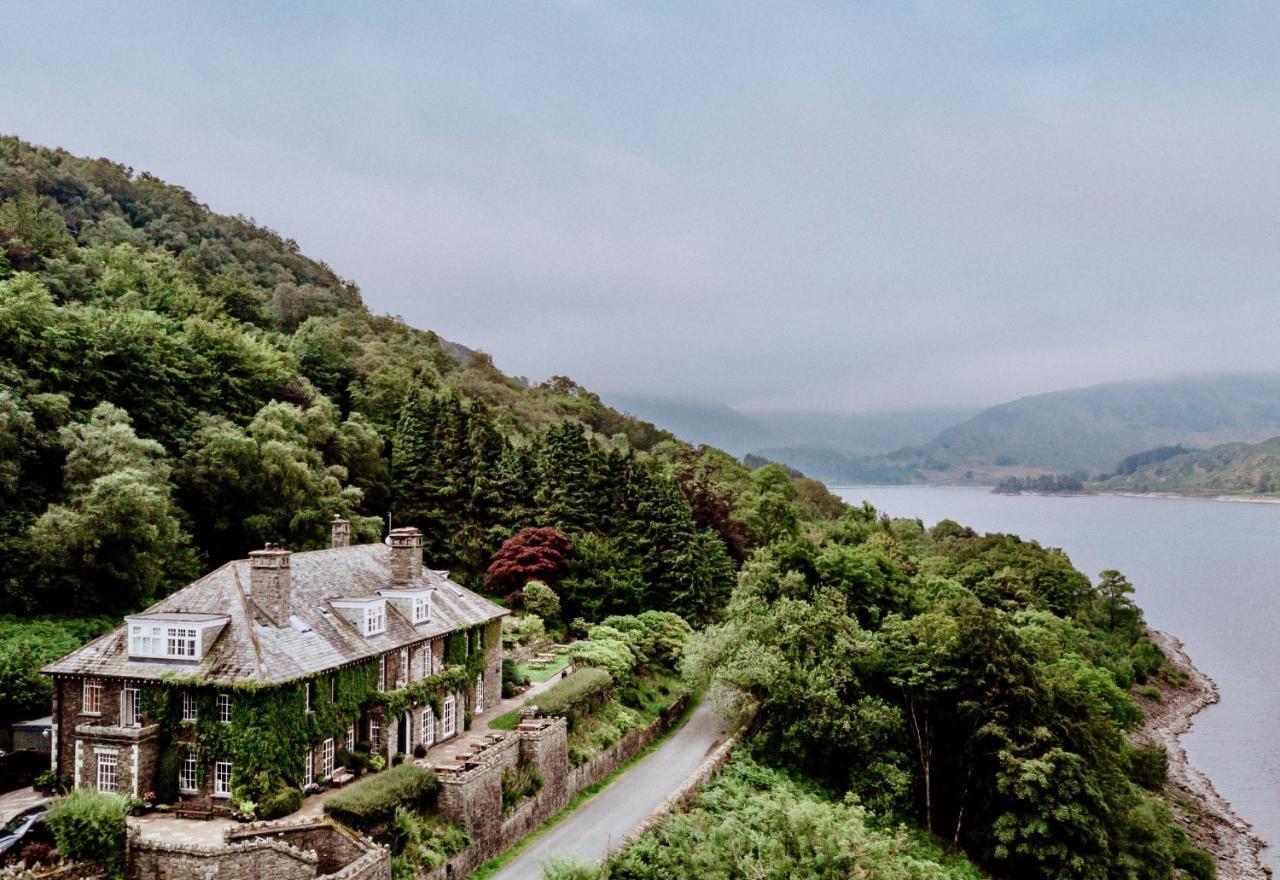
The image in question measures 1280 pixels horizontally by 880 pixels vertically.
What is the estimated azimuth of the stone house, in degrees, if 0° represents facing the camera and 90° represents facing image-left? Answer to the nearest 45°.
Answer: approximately 315°

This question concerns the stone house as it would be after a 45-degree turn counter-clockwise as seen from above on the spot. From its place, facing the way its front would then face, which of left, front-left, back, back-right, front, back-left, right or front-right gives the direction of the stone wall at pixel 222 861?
right

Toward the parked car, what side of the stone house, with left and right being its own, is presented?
right

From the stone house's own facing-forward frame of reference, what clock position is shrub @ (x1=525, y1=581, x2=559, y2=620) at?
The shrub is roughly at 9 o'clock from the stone house.

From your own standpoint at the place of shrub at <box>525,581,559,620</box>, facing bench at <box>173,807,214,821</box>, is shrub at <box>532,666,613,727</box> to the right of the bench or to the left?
left

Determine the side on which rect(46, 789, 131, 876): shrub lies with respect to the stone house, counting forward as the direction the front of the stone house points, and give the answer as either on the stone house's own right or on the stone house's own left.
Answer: on the stone house's own right

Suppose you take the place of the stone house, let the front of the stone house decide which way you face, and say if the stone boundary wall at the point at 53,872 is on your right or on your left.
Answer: on your right

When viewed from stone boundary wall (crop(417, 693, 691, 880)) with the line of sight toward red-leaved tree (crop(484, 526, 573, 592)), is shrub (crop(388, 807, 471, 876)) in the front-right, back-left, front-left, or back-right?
back-left

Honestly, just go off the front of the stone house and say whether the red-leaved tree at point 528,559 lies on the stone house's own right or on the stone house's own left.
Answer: on the stone house's own left

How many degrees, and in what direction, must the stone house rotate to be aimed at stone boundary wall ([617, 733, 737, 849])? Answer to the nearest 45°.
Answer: approximately 45° to its left

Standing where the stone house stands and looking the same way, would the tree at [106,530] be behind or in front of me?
behind

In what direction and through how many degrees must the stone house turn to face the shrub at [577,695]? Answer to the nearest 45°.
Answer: approximately 45° to its left

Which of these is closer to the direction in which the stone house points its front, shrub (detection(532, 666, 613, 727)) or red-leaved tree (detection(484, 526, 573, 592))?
the shrub

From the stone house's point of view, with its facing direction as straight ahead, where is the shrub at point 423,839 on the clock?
The shrub is roughly at 12 o'clock from the stone house.

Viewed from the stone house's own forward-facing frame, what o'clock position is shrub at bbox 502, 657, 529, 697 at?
The shrub is roughly at 9 o'clock from the stone house.

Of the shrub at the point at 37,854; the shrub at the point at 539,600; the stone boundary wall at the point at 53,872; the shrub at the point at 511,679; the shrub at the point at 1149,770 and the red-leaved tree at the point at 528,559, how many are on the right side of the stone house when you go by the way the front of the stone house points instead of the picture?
2

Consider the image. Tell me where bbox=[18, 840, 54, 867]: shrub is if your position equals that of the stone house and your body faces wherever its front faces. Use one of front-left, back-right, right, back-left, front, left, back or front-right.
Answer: right
